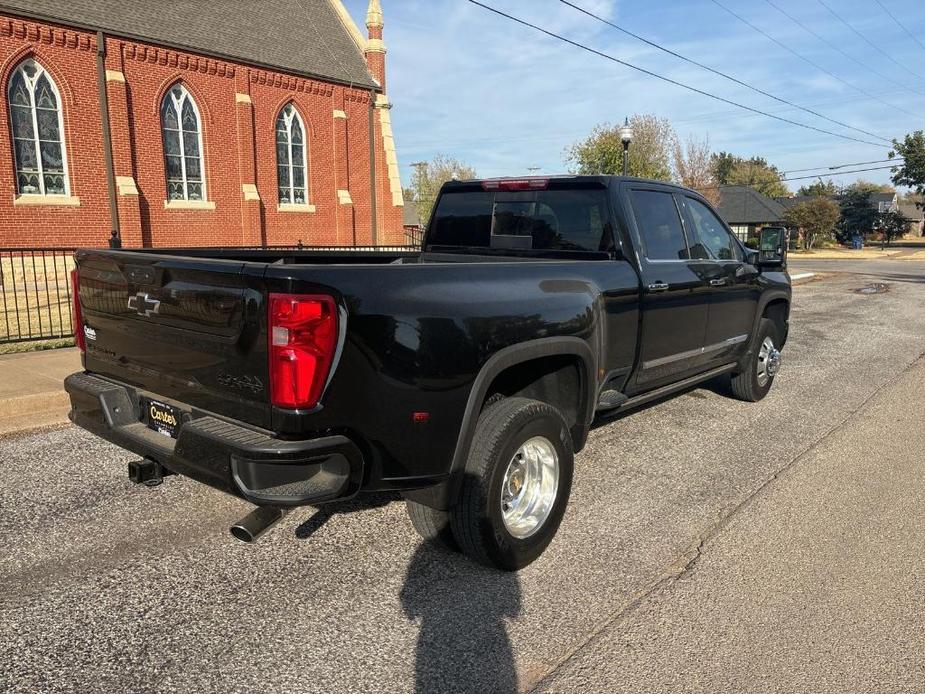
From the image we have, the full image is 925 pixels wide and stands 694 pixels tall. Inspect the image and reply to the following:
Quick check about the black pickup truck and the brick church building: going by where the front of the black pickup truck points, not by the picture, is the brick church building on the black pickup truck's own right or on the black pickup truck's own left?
on the black pickup truck's own left

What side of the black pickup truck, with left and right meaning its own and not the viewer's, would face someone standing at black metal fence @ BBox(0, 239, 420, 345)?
left

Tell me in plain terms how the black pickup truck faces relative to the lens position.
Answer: facing away from the viewer and to the right of the viewer
